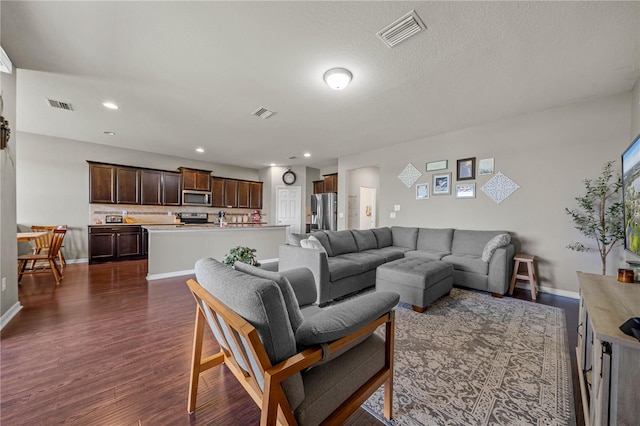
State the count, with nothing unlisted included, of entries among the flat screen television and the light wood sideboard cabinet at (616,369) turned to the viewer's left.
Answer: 2

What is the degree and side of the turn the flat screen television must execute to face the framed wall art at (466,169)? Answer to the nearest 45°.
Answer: approximately 45° to its right

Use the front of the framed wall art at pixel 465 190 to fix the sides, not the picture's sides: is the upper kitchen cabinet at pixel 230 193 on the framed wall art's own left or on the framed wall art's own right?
on the framed wall art's own right

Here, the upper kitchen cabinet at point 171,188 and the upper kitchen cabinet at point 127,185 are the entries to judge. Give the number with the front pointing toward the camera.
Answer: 2

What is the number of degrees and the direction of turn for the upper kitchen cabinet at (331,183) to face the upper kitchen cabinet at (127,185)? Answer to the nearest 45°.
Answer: approximately 45° to its right

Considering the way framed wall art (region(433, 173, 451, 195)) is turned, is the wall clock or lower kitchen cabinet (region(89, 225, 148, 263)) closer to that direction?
the lower kitchen cabinet

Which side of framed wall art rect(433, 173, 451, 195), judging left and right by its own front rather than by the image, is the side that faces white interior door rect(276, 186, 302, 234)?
right

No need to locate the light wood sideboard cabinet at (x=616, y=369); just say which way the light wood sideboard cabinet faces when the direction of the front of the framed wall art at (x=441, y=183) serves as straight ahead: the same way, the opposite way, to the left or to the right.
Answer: to the right

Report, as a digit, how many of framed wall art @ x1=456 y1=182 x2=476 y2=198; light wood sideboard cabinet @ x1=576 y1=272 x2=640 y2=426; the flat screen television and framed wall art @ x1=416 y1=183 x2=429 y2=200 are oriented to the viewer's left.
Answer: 2
